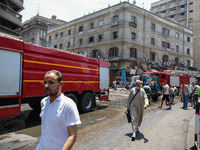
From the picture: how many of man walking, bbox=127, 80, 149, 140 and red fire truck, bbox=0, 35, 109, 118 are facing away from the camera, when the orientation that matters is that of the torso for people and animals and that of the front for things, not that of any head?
0

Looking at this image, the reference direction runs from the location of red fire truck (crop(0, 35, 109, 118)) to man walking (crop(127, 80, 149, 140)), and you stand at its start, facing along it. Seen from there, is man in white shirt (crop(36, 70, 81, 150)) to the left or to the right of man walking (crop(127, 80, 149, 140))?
right

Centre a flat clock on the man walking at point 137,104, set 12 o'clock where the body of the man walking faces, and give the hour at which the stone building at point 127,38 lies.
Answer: The stone building is roughly at 6 o'clock from the man walking.

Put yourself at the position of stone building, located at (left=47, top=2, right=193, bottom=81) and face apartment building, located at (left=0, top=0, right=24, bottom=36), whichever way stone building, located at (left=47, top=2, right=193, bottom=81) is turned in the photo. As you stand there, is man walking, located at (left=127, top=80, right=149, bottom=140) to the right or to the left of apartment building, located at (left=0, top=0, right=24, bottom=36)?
left

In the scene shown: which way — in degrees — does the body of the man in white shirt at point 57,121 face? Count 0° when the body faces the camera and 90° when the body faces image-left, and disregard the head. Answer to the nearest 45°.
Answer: approximately 45°

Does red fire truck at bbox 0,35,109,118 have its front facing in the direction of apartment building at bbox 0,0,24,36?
no

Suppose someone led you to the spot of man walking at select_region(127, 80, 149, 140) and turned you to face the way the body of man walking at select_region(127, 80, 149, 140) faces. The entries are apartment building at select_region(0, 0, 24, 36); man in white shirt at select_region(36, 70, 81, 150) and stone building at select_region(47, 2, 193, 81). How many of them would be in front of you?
1

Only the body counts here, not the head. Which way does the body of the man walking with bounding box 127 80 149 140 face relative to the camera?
toward the camera

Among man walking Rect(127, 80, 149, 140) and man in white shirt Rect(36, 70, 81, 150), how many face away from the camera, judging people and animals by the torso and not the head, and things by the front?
0

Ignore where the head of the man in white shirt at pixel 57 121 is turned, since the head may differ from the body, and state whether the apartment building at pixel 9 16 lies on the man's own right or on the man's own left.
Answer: on the man's own right

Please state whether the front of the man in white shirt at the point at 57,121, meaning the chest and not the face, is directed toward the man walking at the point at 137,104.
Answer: no
